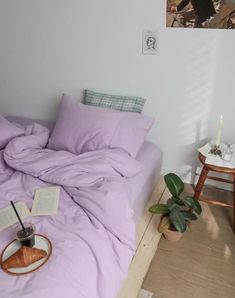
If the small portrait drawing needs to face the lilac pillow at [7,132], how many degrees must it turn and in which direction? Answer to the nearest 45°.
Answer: approximately 90° to its right

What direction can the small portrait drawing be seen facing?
toward the camera

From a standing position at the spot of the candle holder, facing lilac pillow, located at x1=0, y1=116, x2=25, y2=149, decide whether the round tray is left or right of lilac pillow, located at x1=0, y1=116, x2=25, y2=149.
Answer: left

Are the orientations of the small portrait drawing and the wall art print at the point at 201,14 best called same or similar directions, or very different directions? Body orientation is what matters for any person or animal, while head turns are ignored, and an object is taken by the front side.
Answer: same or similar directions

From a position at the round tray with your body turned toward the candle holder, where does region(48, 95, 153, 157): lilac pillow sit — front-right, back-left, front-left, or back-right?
front-left

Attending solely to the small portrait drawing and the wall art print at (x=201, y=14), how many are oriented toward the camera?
2

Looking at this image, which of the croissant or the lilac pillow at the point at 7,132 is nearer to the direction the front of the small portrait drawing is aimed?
the croissant

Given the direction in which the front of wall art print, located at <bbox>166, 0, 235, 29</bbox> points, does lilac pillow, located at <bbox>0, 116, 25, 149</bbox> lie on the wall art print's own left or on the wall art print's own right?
on the wall art print's own right

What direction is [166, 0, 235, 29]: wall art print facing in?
toward the camera
